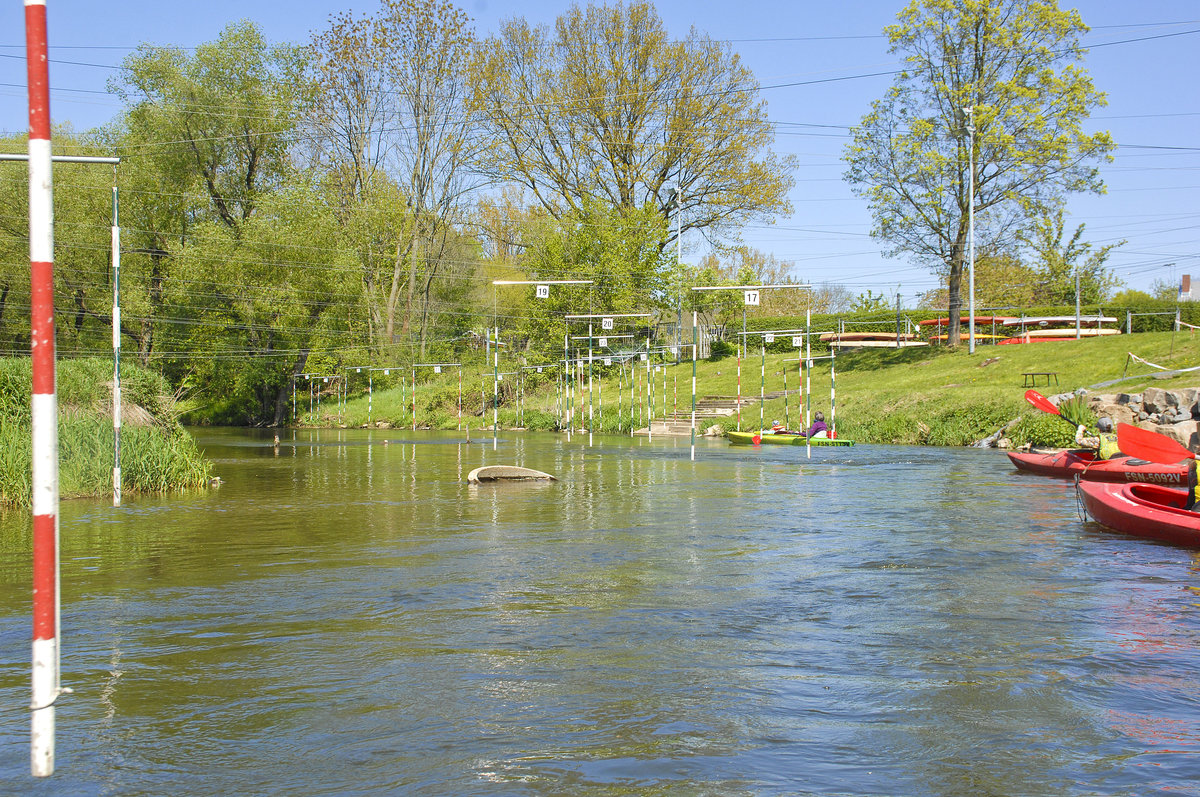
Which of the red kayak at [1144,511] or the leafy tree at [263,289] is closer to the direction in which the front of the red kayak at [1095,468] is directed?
the leafy tree

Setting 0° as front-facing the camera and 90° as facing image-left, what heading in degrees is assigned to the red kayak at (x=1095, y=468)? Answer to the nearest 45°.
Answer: approximately 90°

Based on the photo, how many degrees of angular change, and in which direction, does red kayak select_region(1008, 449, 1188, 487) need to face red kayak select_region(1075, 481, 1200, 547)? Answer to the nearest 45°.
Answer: approximately 90° to its left

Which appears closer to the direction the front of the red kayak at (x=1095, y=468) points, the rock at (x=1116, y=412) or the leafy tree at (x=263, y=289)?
the leafy tree

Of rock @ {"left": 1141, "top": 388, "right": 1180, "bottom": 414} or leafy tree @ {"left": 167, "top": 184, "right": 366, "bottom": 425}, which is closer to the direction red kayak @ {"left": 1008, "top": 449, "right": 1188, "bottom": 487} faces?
the leafy tree

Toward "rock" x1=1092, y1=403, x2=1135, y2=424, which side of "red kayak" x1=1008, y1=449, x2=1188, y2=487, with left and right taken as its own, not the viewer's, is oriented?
right

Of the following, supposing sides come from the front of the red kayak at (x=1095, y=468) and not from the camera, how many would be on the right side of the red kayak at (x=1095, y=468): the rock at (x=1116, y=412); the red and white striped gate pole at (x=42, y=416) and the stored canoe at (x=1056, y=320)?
2

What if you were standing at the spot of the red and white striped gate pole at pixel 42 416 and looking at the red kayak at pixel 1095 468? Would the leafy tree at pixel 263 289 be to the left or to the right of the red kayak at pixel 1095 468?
left

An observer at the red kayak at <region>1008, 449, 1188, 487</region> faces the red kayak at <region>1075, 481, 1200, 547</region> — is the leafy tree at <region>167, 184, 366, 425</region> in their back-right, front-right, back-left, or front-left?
back-right

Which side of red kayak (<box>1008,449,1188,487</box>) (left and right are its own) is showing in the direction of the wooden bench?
right

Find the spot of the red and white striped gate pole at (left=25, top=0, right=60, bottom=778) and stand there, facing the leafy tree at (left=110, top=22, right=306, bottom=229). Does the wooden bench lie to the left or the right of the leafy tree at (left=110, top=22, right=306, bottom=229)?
right
